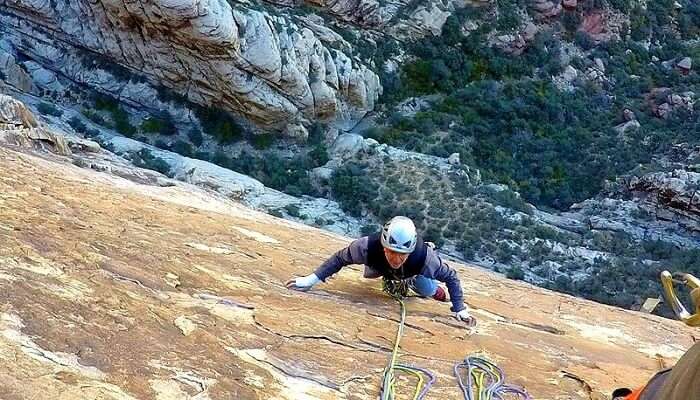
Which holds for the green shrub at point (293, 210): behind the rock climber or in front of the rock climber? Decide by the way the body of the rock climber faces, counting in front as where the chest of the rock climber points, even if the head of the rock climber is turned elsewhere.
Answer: behind

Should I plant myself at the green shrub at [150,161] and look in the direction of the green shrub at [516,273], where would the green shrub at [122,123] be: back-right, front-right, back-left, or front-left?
back-left

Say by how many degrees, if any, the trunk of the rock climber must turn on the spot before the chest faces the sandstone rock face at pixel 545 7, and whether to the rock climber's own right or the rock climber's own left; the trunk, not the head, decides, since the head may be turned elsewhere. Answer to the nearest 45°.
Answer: approximately 180°

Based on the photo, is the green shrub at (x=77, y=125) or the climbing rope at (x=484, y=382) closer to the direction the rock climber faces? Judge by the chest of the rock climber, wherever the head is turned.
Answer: the climbing rope

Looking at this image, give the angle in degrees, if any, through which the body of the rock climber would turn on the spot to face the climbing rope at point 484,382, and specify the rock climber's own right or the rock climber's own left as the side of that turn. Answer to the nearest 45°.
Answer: approximately 45° to the rock climber's own left

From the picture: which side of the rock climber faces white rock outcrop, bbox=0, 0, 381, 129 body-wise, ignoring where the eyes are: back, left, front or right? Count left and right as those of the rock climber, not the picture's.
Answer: back

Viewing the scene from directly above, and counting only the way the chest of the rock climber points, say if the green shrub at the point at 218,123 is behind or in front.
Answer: behind

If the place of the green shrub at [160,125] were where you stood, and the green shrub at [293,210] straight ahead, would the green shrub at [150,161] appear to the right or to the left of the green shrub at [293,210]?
right

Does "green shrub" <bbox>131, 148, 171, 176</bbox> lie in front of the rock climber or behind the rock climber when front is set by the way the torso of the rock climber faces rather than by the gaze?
behind

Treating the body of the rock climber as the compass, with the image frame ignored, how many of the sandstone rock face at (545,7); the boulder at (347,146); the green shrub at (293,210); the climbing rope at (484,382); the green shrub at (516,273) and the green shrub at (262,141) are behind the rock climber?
5

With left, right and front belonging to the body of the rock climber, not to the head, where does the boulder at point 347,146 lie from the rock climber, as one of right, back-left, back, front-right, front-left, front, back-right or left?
back

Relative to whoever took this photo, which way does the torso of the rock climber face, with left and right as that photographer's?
facing the viewer

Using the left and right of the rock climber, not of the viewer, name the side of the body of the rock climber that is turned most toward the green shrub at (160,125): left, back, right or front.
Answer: back
